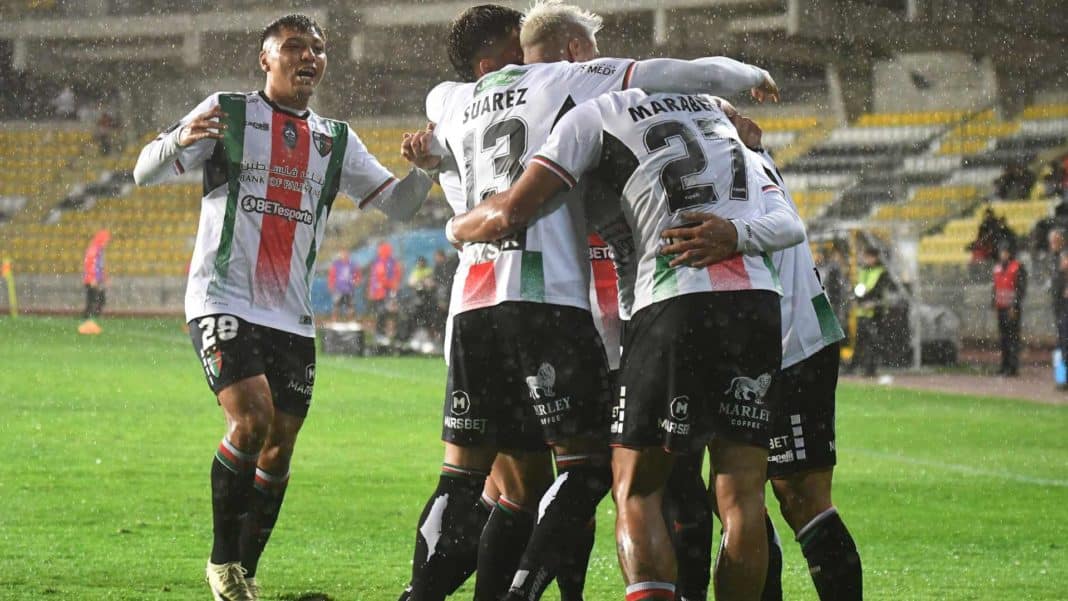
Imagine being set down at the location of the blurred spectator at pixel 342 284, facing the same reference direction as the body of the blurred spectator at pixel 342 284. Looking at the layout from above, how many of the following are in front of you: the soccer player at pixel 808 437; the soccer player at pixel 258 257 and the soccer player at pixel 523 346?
3

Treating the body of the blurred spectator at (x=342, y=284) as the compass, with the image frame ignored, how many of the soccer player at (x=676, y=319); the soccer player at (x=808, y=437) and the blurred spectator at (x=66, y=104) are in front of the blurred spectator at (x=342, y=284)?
2

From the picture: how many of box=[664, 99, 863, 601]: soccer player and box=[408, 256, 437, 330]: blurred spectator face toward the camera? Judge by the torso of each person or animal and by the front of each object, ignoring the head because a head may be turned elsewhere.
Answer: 1

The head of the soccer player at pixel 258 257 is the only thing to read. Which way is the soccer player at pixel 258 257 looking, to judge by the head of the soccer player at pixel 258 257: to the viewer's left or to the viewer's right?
to the viewer's right

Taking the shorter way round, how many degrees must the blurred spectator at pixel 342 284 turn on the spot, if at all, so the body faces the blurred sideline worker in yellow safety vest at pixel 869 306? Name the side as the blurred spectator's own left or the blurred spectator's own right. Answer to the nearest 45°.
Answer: approximately 45° to the blurred spectator's own left
